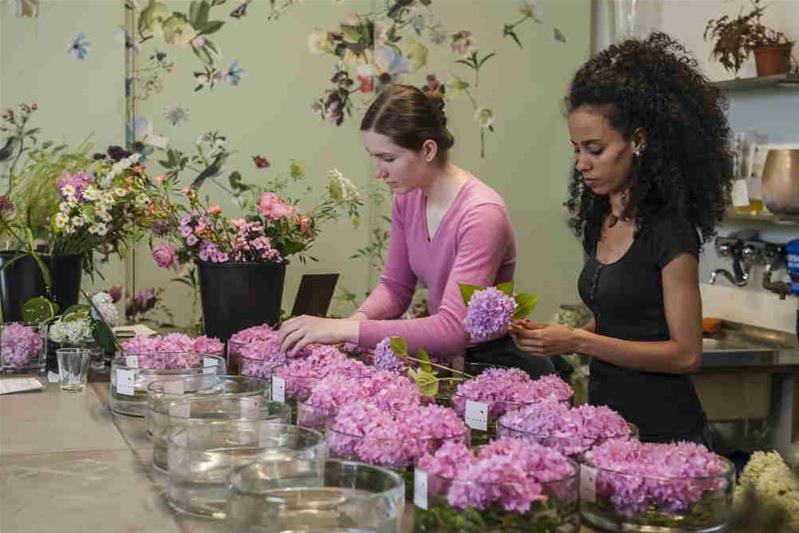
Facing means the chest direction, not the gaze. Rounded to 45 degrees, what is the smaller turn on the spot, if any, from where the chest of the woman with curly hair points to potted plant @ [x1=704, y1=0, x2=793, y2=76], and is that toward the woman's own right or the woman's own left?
approximately 135° to the woman's own right

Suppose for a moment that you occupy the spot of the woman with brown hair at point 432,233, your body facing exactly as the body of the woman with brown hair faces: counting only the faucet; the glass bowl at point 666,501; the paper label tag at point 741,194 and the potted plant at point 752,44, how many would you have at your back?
3

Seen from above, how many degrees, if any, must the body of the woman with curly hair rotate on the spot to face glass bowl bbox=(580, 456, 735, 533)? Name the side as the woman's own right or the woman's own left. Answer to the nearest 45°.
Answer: approximately 45° to the woman's own left

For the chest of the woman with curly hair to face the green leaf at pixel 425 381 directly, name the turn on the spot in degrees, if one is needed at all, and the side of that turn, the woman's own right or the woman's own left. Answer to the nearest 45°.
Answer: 0° — they already face it

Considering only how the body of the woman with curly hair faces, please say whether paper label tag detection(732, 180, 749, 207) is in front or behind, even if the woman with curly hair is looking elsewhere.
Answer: behind

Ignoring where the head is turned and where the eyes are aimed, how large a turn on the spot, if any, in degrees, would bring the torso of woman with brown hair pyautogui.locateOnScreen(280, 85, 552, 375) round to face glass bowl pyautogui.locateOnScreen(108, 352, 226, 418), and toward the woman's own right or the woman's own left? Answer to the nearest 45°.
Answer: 0° — they already face it

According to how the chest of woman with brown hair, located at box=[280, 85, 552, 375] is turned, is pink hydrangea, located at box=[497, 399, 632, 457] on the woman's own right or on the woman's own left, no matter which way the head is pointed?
on the woman's own left

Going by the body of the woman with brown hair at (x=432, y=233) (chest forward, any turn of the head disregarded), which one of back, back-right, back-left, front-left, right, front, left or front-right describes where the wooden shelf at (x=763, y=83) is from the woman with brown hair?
back

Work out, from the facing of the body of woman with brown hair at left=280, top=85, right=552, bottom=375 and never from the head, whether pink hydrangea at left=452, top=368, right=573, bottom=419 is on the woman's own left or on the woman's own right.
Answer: on the woman's own left

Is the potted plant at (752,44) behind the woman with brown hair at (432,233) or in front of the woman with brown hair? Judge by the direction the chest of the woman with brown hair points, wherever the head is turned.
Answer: behind
